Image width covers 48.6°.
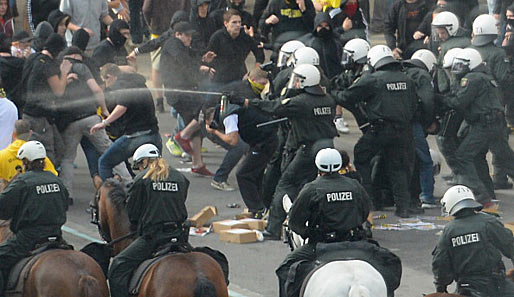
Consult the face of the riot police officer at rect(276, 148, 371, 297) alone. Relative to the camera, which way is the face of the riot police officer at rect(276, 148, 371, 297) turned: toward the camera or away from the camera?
away from the camera

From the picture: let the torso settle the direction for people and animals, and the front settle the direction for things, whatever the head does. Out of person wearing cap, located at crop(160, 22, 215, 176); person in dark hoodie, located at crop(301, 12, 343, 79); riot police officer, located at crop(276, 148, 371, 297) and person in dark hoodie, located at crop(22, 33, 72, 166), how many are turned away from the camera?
1

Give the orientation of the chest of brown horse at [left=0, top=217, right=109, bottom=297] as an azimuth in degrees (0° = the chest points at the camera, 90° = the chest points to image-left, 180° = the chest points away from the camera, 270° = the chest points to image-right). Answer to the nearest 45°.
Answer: approximately 135°

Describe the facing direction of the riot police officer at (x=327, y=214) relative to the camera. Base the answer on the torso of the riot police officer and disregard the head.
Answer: away from the camera

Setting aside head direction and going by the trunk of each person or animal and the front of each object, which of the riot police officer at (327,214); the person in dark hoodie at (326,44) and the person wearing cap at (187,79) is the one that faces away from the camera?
the riot police officer

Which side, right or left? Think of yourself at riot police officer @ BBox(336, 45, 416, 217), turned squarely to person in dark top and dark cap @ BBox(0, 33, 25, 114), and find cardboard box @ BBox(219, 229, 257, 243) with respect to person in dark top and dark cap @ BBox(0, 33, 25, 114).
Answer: left

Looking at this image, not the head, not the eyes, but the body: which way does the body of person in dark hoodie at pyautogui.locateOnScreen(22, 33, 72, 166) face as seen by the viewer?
to the viewer's right

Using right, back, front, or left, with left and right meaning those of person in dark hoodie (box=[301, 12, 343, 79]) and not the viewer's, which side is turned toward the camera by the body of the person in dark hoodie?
front

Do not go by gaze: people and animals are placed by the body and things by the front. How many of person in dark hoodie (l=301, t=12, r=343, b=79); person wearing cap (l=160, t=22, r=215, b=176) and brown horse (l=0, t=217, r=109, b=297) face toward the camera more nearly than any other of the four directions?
1

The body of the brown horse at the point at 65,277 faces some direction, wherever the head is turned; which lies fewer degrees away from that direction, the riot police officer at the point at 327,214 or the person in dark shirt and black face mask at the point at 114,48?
the person in dark shirt and black face mask
